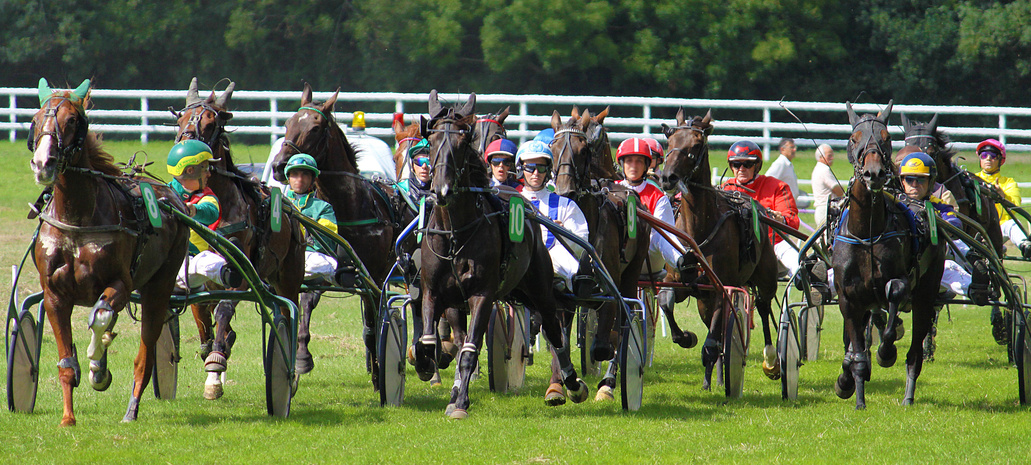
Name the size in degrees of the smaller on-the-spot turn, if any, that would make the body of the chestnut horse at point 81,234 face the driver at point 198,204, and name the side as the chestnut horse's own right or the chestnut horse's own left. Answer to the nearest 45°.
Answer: approximately 180°

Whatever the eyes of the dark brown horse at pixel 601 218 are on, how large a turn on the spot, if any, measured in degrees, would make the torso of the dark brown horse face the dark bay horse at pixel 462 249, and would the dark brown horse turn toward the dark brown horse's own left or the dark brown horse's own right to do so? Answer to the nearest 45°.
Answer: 0° — it already faces it

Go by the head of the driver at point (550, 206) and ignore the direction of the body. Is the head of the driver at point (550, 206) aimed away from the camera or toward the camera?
toward the camera

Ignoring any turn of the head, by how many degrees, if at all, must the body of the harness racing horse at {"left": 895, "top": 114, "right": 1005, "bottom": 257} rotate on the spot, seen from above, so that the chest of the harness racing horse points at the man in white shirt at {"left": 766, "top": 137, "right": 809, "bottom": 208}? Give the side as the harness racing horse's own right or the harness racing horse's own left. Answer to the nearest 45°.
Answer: approximately 90° to the harness racing horse's own right

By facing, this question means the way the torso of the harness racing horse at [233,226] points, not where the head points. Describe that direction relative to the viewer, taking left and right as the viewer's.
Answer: facing the viewer and to the left of the viewer

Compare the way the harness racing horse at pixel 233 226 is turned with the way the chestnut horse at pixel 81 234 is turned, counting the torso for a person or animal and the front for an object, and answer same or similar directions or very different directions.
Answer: same or similar directions

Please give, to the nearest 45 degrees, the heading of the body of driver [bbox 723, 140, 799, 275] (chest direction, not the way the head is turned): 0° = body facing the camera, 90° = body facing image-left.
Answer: approximately 45°

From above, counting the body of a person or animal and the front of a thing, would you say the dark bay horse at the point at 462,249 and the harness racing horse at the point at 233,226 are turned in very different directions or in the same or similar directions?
same or similar directions

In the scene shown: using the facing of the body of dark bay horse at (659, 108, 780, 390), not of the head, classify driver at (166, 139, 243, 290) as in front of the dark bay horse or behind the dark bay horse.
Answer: in front

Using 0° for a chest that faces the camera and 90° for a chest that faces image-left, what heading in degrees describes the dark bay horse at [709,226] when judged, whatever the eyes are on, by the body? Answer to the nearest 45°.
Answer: approximately 45°

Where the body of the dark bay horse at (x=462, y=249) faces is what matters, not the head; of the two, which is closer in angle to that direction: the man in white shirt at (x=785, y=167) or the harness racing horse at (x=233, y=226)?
the harness racing horse

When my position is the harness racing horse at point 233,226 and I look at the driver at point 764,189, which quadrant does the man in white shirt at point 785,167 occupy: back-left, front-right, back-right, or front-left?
front-left
